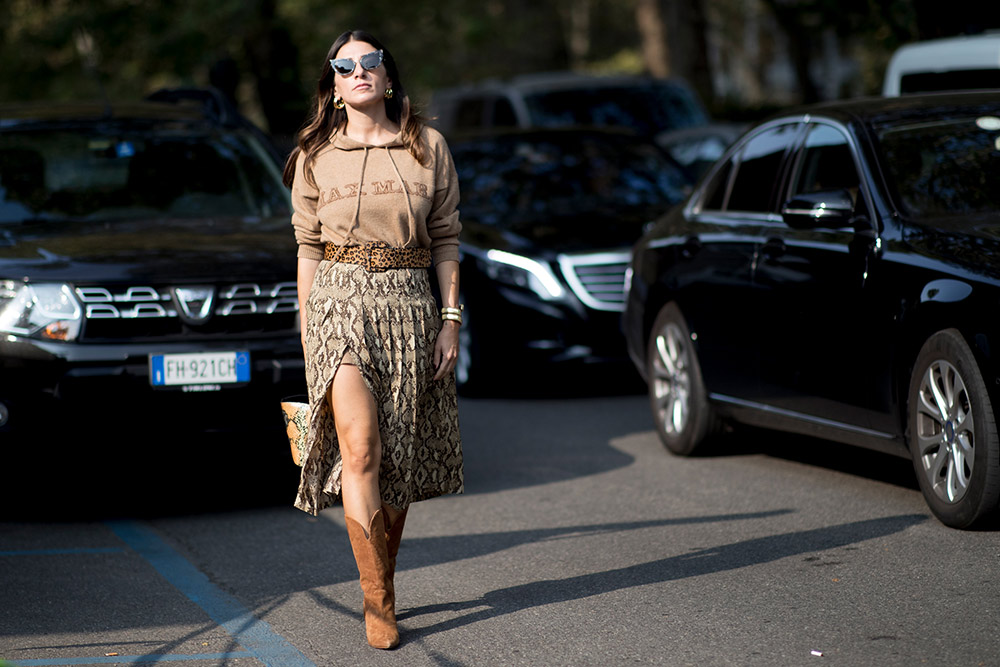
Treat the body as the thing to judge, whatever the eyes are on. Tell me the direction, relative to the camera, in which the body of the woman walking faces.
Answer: toward the camera

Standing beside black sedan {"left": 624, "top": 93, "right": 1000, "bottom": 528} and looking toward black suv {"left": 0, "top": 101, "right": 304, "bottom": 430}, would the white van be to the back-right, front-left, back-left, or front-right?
back-right

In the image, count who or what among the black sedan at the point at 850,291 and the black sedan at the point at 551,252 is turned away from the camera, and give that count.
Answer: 0

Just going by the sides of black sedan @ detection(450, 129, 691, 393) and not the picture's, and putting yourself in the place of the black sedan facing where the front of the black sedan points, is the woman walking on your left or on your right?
on your right

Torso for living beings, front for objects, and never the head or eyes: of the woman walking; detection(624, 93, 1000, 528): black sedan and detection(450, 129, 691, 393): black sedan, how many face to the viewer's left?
0

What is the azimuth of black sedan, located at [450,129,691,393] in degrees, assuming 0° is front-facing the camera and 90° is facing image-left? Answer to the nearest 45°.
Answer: approximately 315°

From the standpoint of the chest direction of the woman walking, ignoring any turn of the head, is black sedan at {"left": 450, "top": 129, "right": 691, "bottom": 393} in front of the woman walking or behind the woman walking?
behind

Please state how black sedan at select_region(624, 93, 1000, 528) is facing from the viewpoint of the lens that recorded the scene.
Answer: facing the viewer and to the right of the viewer

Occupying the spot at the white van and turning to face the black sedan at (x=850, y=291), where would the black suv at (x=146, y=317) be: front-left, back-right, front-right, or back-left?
front-right

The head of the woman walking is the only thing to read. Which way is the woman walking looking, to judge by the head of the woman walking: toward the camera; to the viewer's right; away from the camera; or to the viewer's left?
toward the camera

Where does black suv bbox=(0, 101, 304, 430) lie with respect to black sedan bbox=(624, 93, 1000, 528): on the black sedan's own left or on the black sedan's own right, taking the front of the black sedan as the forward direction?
on the black sedan's own right

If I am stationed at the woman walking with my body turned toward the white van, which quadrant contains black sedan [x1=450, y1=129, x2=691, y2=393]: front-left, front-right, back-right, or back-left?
front-left

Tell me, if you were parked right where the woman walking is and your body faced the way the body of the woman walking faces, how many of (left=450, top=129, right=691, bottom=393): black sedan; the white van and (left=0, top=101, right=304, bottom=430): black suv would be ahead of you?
0
